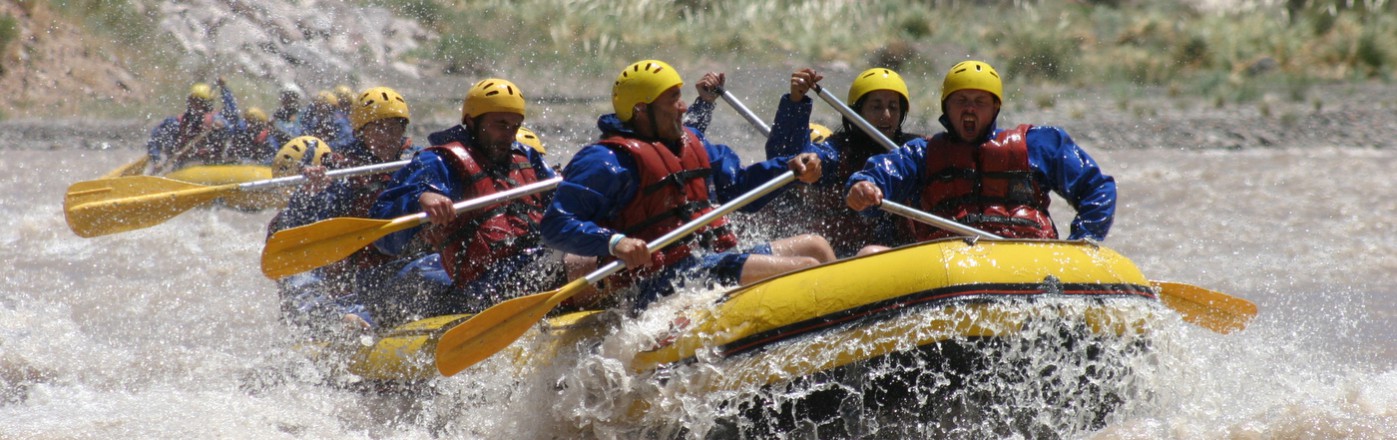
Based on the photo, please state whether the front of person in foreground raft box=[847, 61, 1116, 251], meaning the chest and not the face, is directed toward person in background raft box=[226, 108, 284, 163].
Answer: no

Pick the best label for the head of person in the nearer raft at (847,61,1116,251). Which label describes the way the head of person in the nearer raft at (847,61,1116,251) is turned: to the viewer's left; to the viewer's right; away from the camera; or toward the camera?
toward the camera

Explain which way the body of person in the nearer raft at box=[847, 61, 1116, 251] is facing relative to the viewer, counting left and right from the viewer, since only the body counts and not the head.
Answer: facing the viewer

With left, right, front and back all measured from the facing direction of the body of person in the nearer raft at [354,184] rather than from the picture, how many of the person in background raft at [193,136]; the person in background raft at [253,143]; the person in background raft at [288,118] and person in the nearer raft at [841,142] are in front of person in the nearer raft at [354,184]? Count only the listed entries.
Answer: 1

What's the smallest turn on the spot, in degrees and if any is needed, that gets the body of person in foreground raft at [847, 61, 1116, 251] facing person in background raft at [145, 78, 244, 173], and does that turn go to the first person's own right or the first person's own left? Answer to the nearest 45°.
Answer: approximately 135° to the first person's own right

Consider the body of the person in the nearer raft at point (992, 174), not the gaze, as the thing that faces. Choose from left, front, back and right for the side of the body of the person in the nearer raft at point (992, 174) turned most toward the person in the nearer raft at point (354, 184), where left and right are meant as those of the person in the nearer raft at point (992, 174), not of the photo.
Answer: right

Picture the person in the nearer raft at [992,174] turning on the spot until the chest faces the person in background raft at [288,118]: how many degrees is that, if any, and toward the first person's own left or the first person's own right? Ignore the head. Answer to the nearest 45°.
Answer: approximately 135° to the first person's own right

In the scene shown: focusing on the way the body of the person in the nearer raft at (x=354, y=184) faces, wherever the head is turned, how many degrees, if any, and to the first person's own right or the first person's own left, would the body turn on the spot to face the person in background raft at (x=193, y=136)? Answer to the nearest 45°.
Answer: approximately 135° to the first person's own left

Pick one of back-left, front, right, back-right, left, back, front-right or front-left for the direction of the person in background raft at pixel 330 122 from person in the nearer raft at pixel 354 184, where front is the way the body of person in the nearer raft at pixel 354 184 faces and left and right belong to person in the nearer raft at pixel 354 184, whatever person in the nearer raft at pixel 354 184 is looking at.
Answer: back-left

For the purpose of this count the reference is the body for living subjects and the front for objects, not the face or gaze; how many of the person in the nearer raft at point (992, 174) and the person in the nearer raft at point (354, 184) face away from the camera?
0

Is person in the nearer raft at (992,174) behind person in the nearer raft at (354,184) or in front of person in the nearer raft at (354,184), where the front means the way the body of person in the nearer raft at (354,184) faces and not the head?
in front

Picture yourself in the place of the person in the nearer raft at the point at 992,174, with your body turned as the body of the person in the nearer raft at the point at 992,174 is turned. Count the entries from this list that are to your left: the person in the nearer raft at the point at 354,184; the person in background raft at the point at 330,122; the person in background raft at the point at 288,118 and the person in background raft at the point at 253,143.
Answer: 0

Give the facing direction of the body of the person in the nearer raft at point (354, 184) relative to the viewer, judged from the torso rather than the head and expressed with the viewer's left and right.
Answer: facing the viewer and to the right of the viewer

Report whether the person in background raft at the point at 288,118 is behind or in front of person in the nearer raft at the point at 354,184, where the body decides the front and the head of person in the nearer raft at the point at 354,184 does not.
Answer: behind
